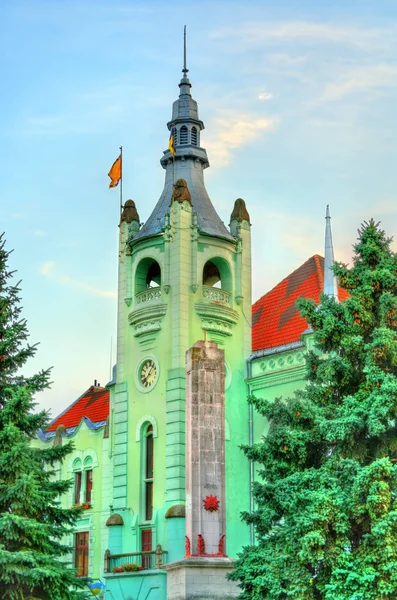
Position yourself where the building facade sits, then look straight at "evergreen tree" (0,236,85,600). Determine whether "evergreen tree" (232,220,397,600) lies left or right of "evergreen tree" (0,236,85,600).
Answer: left

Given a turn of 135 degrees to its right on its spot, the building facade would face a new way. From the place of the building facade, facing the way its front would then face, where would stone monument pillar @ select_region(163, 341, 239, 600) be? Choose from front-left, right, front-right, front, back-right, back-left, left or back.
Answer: back

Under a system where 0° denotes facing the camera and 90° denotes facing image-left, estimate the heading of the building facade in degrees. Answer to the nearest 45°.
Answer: approximately 45°

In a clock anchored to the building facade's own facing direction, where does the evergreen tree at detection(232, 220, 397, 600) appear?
The evergreen tree is roughly at 10 o'clock from the building facade.
